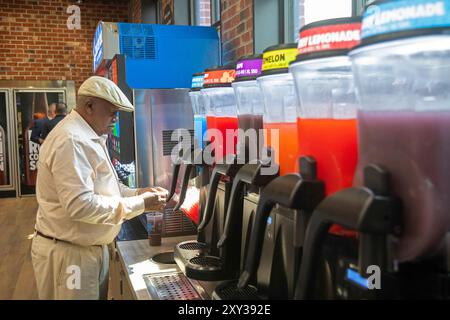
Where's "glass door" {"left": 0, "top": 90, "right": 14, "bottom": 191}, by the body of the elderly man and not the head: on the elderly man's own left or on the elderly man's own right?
on the elderly man's own left

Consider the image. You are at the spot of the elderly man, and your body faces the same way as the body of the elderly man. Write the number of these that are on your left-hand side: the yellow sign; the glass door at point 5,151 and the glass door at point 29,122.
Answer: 2

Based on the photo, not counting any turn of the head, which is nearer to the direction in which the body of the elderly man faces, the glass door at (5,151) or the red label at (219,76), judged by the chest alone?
the red label

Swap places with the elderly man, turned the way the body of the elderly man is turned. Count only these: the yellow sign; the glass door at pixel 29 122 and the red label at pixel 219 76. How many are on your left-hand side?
1

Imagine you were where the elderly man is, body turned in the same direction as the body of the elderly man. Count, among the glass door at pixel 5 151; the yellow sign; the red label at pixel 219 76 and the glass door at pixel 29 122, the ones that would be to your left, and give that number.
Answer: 2

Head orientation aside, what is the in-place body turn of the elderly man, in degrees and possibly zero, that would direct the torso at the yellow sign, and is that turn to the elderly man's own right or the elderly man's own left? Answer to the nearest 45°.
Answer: approximately 45° to the elderly man's own right

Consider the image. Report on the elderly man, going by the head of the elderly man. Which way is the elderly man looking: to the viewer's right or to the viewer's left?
to the viewer's right

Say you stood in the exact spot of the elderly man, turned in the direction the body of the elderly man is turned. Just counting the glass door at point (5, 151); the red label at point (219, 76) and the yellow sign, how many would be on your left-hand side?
1

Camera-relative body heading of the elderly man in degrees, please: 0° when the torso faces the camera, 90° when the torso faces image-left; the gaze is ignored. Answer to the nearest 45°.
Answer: approximately 270°

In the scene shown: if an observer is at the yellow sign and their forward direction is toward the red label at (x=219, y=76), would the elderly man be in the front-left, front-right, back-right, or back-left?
front-left

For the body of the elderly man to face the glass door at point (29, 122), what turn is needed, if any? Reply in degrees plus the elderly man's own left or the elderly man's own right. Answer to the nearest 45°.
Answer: approximately 90° to the elderly man's own left
